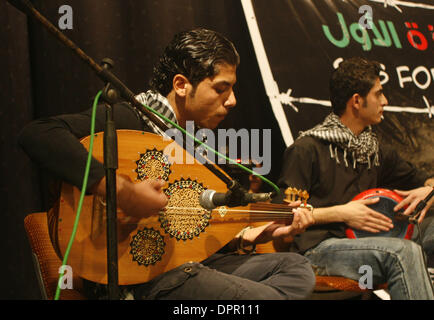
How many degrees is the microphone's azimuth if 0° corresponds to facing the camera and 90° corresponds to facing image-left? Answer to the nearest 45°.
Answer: approximately 90°

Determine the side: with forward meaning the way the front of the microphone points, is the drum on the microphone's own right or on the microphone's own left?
on the microphone's own right
